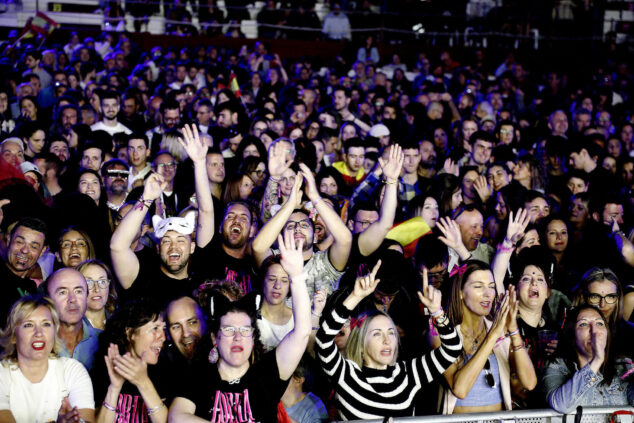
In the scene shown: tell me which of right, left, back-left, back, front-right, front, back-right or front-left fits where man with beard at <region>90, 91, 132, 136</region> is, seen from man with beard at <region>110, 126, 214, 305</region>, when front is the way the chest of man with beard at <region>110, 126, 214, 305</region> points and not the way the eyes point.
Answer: back

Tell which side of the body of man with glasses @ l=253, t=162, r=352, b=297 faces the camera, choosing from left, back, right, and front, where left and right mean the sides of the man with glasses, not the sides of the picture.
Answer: front

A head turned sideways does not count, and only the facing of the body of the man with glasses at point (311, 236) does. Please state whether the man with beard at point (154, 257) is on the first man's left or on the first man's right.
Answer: on the first man's right

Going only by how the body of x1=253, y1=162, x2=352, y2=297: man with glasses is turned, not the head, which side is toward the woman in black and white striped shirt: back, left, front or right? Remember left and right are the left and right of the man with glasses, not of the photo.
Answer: front

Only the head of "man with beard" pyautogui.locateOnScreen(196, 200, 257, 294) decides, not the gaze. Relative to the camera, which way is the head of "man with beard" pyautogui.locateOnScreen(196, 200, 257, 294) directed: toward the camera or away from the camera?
toward the camera

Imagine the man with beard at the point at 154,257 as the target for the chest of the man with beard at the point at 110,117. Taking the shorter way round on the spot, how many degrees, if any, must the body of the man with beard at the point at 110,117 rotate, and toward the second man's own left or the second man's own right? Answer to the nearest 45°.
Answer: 0° — they already face them

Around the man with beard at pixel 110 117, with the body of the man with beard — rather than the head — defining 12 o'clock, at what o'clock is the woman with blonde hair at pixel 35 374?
The woman with blonde hair is roughly at 12 o'clock from the man with beard.

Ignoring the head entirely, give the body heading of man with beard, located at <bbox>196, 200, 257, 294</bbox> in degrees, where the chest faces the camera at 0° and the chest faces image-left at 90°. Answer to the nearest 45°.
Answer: approximately 0°

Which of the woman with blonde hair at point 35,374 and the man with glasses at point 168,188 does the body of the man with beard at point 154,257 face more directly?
the woman with blonde hair

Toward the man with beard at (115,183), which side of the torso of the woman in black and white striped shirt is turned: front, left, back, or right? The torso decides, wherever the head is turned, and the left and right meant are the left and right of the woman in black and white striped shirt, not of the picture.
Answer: back

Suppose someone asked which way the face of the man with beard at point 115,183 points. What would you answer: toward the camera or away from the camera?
toward the camera

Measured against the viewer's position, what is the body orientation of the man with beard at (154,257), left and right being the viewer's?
facing the viewer

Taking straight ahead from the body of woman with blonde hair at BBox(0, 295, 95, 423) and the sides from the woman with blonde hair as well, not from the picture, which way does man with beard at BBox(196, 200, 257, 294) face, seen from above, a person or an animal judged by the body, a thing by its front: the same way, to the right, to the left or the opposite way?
the same way

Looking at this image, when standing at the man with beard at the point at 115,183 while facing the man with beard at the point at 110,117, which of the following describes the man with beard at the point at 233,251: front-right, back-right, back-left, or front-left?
back-right

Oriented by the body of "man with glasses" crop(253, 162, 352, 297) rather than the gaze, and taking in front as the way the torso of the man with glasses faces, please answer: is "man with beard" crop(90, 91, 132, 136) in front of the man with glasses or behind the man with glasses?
behind

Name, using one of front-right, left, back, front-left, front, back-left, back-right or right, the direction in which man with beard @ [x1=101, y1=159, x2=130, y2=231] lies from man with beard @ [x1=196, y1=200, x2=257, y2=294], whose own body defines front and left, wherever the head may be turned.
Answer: back-right

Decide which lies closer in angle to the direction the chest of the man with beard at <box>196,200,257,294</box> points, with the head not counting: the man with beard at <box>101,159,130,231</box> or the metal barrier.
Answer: the metal barrier

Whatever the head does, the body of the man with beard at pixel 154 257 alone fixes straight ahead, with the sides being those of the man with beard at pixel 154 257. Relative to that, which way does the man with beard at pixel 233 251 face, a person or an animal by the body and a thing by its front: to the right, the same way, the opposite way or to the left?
the same way

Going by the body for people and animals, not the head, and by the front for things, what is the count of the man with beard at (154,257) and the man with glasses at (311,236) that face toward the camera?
2

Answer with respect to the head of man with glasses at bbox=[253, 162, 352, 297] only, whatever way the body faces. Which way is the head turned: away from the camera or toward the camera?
toward the camera

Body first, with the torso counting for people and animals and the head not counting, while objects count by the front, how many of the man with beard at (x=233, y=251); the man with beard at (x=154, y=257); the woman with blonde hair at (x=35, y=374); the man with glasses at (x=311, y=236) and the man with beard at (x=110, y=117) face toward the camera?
5
